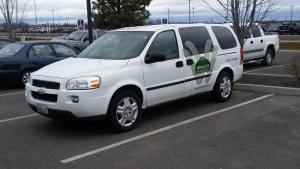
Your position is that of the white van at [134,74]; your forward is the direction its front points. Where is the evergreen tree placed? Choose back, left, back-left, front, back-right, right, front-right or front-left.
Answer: back-right

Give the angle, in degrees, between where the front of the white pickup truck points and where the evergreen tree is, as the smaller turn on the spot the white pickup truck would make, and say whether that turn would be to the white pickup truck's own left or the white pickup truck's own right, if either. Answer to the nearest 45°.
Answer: approximately 90° to the white pickup truck's own right

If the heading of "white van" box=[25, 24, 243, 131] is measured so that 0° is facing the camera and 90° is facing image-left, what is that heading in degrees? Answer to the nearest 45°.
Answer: approximately 45°

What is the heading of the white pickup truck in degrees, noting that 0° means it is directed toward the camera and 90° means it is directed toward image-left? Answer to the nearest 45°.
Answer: approximately 45°

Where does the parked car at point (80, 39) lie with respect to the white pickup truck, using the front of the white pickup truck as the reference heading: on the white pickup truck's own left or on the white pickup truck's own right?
on the white pickup truck's own right

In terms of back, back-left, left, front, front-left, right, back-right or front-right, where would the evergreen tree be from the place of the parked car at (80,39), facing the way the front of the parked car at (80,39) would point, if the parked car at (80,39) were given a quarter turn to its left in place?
left

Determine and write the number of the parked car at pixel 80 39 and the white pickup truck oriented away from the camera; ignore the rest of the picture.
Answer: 0

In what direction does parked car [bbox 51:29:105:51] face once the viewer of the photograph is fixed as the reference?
facing the viewer and to the left of the viewer
